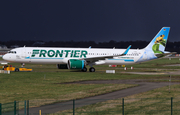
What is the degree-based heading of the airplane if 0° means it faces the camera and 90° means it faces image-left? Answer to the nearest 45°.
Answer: approximately 90°
